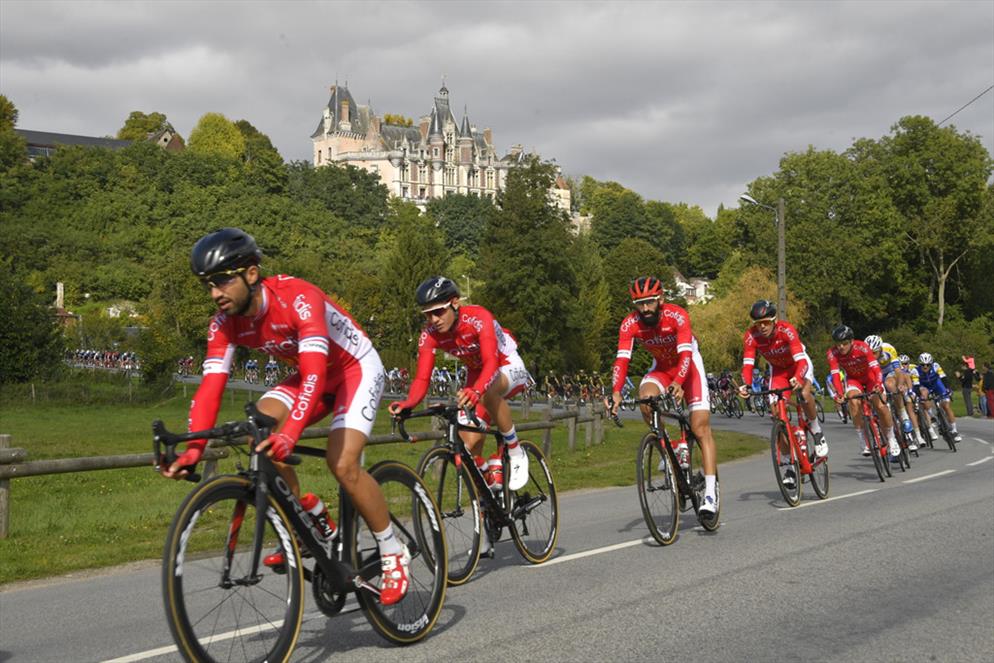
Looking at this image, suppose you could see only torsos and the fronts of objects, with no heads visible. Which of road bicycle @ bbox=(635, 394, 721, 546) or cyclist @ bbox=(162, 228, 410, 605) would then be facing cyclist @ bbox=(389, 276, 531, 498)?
the road bicycle

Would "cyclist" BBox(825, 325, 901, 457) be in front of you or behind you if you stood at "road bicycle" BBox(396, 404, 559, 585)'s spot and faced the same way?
behind

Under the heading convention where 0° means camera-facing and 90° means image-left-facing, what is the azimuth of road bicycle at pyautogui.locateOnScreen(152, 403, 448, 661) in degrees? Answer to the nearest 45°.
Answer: approximately 45°

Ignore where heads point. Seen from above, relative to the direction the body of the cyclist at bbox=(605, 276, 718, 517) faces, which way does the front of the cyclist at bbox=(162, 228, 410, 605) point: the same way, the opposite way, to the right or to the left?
the same way

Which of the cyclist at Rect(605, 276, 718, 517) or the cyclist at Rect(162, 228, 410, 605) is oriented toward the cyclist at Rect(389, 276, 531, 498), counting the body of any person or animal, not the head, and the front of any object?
the cyclist at Rect(605, 276, 718, 517)

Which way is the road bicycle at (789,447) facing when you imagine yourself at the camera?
facing the viewer and to the left of the viewer

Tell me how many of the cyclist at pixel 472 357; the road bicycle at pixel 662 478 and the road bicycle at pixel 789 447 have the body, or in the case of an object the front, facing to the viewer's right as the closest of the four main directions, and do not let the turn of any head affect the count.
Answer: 0

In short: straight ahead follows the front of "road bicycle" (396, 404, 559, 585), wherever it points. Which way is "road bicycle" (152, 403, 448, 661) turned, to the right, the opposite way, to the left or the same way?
the same way

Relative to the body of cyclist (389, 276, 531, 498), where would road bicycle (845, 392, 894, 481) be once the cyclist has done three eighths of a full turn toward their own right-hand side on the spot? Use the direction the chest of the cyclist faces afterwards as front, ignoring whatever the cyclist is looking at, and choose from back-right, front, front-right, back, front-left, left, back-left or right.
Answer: front-right

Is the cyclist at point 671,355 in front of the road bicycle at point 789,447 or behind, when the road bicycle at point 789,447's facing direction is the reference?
in front

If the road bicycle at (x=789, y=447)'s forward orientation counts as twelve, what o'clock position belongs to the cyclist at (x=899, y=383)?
The cyclist is roughly at 5 o'clock from the road bicycle.

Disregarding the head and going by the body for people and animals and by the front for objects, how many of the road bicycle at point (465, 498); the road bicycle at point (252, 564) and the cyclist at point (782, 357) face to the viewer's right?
0

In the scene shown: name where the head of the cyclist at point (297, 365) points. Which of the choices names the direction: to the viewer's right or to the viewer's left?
to the viewer's left

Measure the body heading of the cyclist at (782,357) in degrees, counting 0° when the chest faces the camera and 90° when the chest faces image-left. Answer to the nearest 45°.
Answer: approximately 45°

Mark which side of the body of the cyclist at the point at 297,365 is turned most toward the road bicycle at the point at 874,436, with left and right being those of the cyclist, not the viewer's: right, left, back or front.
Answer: back

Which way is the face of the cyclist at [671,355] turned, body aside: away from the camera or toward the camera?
toward the camera

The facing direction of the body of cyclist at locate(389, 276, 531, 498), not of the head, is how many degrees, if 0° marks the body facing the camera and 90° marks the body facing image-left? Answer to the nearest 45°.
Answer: approximately 45°

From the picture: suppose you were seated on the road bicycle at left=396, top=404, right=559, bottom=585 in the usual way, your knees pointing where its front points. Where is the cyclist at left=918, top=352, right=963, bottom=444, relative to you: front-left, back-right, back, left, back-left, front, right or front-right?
back

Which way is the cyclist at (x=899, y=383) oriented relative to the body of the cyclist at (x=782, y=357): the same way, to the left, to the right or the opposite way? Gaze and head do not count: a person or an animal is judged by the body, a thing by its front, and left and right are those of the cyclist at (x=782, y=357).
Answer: the same way
